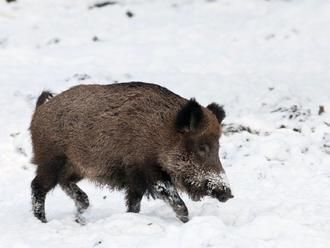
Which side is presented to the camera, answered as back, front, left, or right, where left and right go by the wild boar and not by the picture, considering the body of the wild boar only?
right
